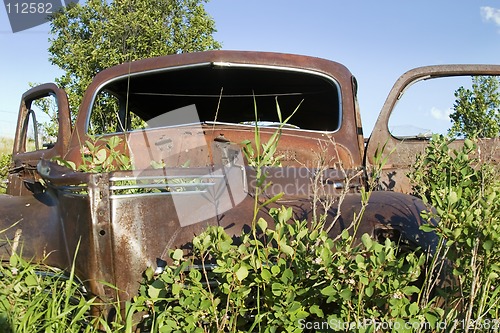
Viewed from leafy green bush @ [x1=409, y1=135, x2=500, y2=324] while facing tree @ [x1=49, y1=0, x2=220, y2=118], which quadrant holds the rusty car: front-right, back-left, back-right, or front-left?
front-left

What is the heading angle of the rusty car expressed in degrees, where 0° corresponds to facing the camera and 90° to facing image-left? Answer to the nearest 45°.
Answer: approximately 45°

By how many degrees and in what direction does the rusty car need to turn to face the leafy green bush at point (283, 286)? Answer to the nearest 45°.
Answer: approximately 45° to its left

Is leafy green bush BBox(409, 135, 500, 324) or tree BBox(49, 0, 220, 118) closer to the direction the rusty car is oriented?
the leafy green bush

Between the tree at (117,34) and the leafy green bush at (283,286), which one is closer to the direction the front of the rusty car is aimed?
the leafy green bush

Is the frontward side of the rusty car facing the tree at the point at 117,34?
no

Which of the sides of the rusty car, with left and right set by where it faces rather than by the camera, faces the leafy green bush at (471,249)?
left
